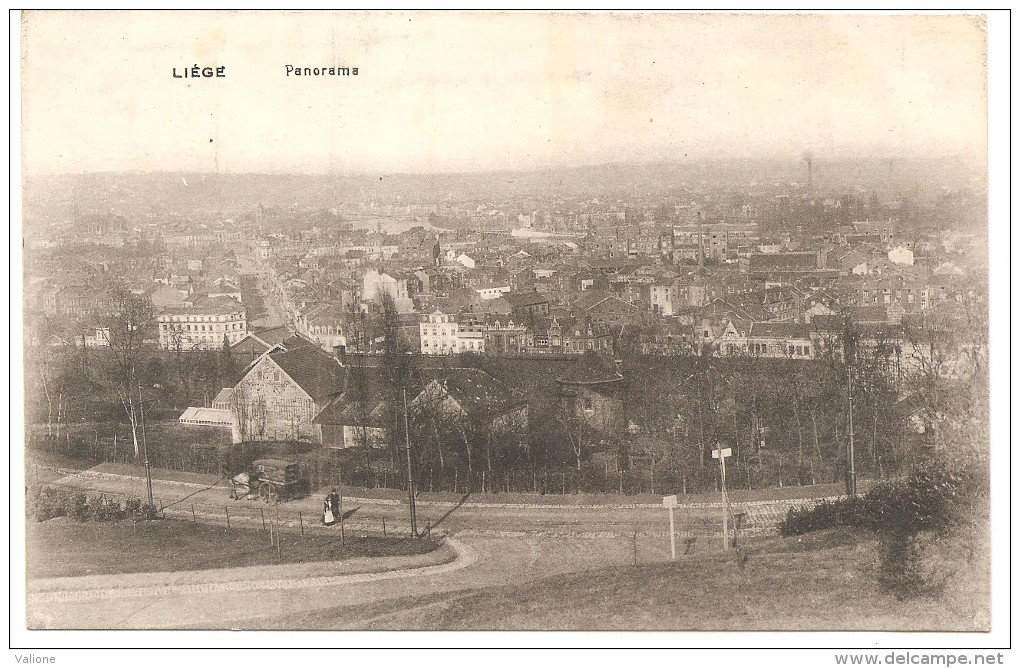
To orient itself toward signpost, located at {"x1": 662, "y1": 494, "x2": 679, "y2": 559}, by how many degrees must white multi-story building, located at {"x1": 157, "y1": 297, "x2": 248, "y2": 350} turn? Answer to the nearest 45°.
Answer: approximately 45° to its left

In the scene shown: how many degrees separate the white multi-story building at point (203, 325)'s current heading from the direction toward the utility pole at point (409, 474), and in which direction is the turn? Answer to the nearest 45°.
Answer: approximately 45° to its left

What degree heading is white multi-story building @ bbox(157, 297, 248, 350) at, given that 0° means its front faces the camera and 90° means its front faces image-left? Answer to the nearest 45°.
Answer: approximately 0°
